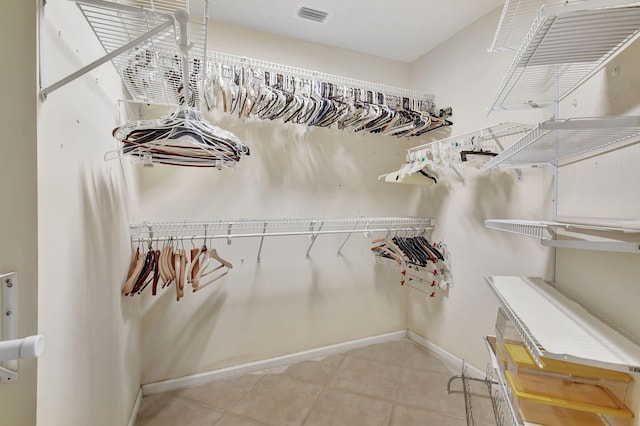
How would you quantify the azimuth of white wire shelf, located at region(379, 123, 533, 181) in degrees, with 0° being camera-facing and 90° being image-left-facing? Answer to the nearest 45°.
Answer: approximately 45°

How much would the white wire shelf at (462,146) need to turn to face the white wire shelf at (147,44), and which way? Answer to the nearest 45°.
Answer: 0° — it already faces it

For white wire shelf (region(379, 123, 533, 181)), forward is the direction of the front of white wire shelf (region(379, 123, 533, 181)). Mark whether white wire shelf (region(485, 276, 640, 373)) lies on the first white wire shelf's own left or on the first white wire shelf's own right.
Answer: on the first white wire shelf's own left

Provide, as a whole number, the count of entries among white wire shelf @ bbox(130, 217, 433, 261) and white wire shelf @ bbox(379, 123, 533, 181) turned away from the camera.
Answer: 0

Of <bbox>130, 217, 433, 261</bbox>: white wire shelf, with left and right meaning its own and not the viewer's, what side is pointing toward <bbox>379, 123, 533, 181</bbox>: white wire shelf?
left

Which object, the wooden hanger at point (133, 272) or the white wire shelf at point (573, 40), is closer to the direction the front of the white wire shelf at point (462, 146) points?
the wooden hanger

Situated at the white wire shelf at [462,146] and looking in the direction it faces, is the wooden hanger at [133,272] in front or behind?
in front

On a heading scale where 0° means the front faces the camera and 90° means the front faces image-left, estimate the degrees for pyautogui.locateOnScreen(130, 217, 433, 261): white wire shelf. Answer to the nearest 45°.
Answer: approximately 0°

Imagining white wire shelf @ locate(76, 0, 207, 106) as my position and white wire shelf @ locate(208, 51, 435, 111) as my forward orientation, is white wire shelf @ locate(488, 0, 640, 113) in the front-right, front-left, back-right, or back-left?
front-right

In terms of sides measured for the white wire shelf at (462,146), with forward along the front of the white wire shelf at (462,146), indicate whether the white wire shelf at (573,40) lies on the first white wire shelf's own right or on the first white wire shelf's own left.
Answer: on the first white wire shelf's own left

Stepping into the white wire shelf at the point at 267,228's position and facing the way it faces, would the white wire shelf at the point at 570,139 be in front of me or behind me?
in front

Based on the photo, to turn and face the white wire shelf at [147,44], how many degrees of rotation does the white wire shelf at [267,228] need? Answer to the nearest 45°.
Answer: approximately 45° to its right

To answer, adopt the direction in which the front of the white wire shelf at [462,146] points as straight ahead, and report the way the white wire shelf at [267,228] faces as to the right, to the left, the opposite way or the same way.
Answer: to the left

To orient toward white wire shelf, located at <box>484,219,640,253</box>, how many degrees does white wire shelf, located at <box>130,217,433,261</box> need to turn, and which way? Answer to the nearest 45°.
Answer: approximately 45° to its left
